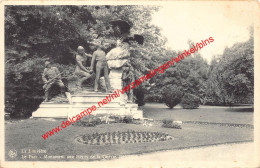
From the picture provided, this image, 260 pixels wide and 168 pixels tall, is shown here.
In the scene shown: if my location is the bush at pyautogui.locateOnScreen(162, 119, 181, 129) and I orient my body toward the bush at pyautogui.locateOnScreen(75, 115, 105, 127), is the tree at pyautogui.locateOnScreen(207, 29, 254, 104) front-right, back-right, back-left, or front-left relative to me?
back-right
